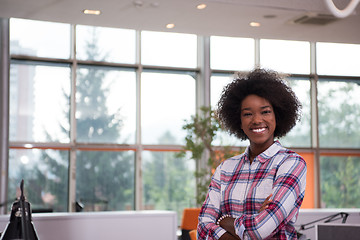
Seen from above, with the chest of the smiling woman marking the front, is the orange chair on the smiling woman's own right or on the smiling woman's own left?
on the smiling woman's own right

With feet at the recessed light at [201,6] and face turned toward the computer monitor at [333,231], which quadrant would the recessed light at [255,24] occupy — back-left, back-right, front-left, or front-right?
back-left

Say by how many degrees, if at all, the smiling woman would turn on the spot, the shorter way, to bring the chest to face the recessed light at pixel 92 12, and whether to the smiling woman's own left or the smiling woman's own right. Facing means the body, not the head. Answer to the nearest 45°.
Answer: approximately 90° to the smiling woman's own right

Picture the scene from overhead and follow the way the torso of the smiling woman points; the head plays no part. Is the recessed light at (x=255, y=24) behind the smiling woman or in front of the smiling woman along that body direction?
behind

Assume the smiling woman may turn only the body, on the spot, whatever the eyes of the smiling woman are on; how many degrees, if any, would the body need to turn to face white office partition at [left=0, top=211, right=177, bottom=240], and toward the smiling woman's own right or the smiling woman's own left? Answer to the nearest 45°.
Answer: approximately 90° to the smiling woman's own right

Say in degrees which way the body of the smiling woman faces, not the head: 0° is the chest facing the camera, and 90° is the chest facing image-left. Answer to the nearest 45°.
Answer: approximately 45°

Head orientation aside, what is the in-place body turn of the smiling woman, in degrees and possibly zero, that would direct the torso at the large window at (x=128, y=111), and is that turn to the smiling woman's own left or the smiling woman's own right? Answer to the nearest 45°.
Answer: approximately 135° to the smiling woman's own right
